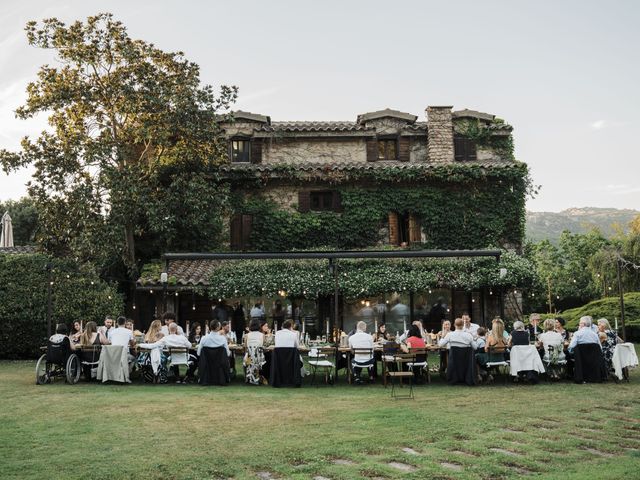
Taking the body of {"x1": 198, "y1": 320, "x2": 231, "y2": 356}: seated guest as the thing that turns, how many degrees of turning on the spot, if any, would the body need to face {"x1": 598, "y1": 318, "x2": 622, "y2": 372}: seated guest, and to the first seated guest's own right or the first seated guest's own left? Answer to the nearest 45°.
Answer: approximately 90° to the first seated guest's own right

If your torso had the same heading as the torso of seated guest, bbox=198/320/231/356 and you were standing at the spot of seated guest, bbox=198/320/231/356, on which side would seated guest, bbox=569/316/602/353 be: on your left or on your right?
on your right

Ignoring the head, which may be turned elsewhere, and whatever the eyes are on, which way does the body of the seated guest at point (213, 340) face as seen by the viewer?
away from the camera

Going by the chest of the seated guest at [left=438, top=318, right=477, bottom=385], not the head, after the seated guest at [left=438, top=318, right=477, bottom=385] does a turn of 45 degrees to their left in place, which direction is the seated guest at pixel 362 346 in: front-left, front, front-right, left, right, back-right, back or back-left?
front-left

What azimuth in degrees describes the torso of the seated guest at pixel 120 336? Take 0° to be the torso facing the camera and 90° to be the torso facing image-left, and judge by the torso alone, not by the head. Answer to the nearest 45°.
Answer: approximately 180°

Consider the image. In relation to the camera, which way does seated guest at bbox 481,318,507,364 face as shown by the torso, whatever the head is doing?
away from the camera

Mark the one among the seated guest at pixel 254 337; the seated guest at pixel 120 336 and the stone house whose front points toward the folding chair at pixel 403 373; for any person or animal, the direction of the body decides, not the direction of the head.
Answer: the stone house

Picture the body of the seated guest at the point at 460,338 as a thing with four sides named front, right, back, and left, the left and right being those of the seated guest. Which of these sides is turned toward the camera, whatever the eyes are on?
back

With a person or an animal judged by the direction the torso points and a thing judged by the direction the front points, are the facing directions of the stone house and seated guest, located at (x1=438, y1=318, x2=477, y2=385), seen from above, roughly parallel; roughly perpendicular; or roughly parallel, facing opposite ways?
roughly parallel, facing opposite ways

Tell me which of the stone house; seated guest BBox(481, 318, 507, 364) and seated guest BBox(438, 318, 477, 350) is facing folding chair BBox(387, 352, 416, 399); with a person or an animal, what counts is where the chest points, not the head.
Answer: the stone house

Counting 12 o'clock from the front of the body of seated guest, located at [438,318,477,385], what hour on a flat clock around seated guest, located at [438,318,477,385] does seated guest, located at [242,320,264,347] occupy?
seated guest, located at [242,320,264,347] is roughly at 9 o'clock from seated guest, located at [438,318,477,385].

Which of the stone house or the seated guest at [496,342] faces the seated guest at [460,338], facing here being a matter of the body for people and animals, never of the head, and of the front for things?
the stone house

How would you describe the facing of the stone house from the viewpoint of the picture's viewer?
facing the viewer
